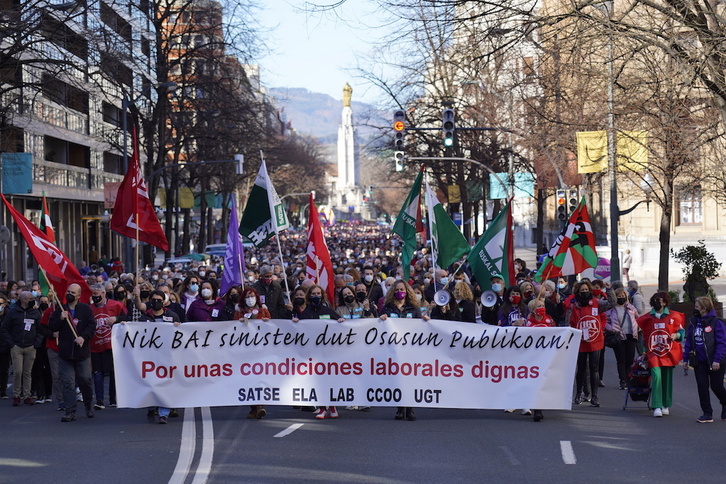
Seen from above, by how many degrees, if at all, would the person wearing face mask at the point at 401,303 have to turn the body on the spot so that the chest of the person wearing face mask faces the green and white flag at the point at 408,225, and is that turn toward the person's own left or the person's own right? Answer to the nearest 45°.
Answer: approximately 180°

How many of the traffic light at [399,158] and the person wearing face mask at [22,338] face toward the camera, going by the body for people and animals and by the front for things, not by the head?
2

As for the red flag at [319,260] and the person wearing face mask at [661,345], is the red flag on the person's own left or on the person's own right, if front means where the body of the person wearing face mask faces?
on the person's own right

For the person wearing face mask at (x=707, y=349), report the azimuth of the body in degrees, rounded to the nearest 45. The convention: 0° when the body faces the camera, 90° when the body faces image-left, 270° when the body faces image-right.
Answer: approximately 45°

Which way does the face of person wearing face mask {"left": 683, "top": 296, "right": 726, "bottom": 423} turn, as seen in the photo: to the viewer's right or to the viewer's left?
to the viewer's left

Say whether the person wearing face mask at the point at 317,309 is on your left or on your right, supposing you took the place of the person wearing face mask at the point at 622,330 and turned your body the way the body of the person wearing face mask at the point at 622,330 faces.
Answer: on your right

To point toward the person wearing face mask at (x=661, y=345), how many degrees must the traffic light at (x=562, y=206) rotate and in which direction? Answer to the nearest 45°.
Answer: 0° — it already faces them

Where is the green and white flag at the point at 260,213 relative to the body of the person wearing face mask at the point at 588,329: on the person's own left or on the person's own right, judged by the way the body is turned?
on the person's own right
